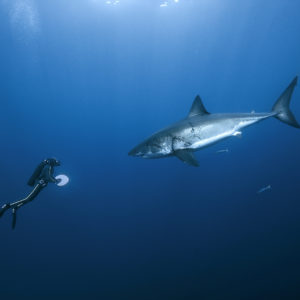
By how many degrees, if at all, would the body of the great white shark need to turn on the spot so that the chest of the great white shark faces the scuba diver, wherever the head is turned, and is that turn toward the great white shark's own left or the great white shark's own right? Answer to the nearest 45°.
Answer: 0° — it already faces them

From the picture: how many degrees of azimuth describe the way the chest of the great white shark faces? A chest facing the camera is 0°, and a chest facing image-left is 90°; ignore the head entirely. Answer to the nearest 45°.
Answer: approximately 90°
